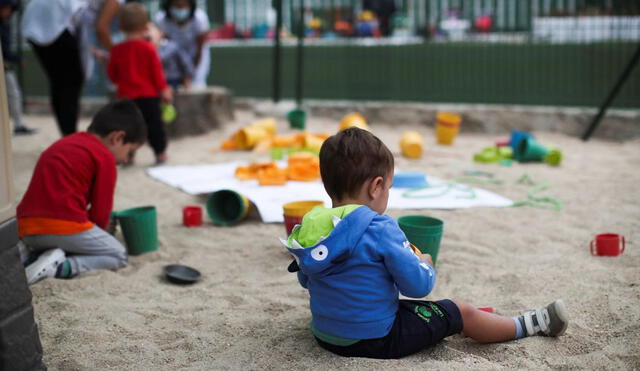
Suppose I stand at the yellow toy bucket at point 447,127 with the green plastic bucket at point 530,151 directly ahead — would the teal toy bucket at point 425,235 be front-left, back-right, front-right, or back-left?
front-right

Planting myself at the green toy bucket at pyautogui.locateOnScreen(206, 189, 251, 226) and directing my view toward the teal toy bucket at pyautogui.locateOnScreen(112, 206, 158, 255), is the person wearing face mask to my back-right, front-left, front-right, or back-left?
back-right

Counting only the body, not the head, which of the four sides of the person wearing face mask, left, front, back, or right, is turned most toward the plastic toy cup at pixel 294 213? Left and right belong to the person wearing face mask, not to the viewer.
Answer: front

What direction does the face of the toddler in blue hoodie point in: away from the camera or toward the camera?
away from the camera

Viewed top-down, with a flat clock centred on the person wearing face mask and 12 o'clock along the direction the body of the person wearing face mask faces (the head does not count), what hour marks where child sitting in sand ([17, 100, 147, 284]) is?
The child sitting in sand is roughly at 12 o'clock from the person wearing face mask.

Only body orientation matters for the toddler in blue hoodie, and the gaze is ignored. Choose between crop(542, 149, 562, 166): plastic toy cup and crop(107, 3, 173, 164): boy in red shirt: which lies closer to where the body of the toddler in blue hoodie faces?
the plastic toy cup

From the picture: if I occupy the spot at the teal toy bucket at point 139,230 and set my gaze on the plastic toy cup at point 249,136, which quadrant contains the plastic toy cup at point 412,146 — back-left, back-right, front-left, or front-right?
front-right

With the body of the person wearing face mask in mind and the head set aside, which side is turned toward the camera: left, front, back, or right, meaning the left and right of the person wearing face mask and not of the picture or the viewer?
front

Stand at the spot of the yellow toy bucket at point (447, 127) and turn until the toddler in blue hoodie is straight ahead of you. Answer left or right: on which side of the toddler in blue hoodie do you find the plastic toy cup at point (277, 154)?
right

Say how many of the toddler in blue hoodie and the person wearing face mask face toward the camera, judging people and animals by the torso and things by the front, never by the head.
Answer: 1

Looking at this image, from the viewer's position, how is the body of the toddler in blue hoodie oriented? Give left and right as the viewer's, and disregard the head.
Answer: facing away from the viewer and to the right of the viewer

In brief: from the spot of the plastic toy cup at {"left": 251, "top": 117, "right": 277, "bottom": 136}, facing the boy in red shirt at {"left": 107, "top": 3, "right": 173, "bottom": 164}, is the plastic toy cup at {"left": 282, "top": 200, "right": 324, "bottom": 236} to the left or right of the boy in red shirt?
left

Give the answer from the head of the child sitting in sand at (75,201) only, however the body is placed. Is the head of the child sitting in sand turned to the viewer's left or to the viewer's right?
to the viewer's right

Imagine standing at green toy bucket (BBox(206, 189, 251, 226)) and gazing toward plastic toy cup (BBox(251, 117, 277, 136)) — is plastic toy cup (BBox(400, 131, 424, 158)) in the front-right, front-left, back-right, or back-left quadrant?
front-right

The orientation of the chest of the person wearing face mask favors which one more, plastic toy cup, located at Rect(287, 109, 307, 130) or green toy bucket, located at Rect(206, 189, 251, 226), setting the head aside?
the green toy bucket

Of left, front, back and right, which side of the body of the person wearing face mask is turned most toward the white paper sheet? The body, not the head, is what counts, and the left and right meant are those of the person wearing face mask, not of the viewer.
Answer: front
